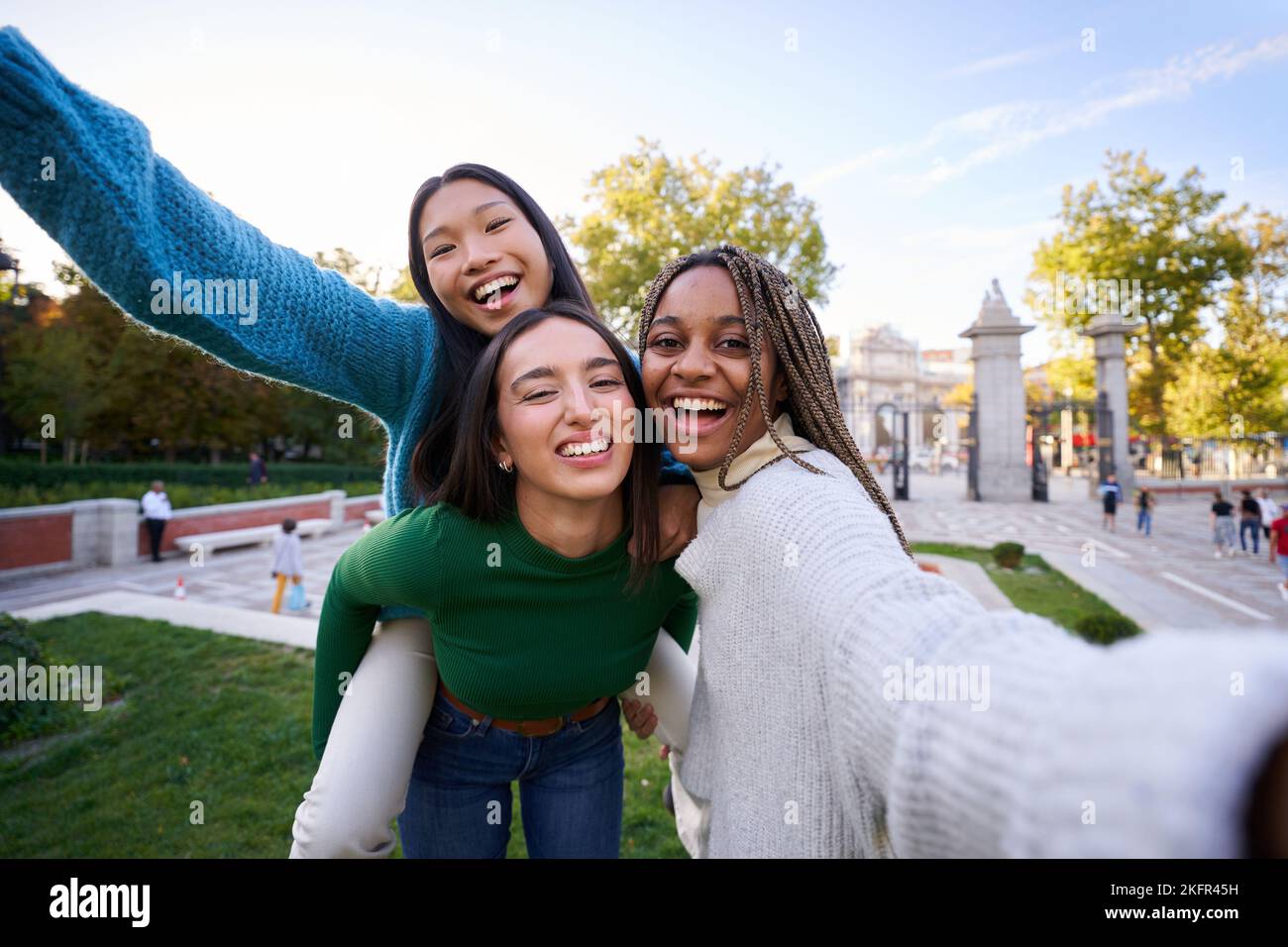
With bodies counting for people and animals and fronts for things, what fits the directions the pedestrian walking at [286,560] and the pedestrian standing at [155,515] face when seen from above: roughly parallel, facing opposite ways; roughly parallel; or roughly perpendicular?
roughly parallel, facing opposite ways

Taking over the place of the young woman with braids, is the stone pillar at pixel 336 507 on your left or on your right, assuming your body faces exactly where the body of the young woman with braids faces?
on your right

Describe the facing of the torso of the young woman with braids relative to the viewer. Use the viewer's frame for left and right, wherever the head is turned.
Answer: facing the viewer and to the left of the viewer

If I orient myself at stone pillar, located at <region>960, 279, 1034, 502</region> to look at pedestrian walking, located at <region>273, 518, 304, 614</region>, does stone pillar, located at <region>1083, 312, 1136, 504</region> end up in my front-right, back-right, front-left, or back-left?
back-left

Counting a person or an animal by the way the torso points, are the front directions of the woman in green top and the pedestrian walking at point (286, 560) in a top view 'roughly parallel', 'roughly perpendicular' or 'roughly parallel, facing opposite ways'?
roughly parallel, facing opposite ways

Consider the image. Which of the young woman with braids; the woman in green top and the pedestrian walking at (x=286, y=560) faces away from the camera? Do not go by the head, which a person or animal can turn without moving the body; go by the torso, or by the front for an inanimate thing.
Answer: the pedestrian walking

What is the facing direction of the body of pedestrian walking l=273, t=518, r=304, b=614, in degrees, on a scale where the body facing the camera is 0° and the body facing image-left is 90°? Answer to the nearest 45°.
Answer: approximately 180°

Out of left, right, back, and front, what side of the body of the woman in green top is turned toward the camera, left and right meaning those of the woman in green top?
front

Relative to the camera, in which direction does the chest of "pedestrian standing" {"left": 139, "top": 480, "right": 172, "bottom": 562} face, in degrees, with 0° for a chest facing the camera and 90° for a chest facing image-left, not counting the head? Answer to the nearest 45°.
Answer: approximately 0°
